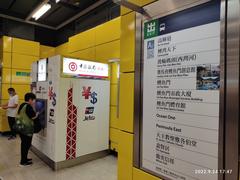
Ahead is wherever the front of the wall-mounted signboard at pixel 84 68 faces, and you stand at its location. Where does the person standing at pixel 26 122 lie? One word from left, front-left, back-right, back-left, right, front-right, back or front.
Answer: back-right

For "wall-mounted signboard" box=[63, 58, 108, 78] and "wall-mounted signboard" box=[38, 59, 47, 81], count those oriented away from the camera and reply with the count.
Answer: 0

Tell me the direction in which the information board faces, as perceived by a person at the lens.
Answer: facing the viewer and to the left of the viewer

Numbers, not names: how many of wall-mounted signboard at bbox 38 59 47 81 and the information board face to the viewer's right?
0

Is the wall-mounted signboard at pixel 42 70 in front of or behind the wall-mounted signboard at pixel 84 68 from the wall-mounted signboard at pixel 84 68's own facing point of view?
behind

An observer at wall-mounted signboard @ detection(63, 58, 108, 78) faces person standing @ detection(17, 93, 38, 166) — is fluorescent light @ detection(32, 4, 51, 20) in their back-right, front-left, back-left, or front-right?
front-right

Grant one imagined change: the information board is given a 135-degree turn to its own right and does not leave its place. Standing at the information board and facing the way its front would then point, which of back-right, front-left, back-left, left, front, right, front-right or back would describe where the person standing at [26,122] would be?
front-left

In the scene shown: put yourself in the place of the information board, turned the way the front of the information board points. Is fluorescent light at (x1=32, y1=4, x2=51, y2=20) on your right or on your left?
on your right

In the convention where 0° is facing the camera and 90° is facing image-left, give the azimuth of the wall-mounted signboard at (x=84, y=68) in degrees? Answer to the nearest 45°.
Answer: approximately 315°

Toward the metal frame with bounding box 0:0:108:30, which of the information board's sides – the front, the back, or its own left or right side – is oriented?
right
